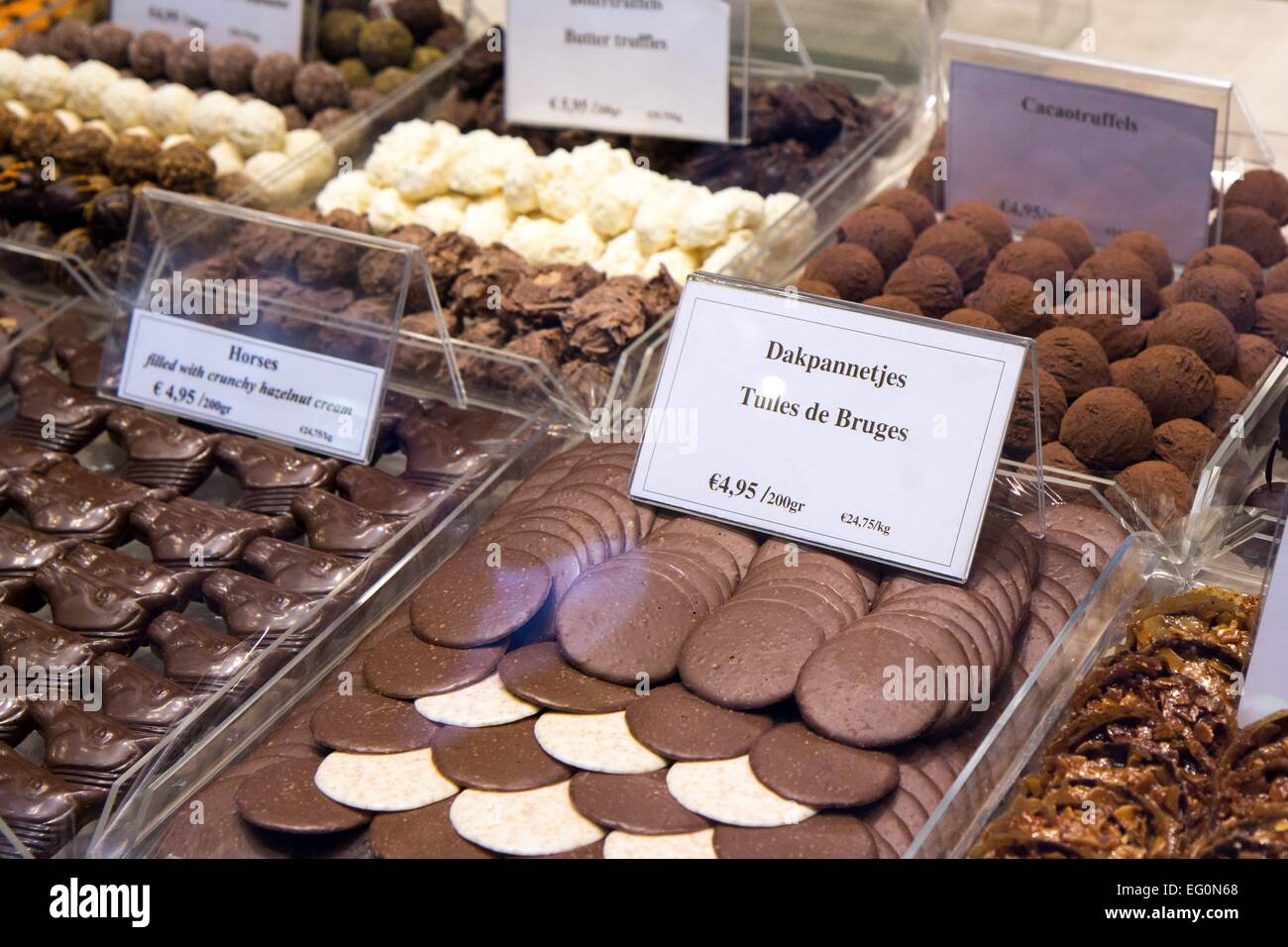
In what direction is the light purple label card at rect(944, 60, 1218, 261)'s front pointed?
toward the camera

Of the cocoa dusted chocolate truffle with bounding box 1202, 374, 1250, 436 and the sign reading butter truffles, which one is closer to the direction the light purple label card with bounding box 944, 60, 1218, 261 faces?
the cocoa dusted chocolate truffle

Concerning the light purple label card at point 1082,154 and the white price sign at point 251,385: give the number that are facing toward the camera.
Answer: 2

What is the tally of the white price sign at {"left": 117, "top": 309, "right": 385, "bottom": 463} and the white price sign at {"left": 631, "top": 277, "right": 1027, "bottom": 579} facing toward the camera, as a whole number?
2

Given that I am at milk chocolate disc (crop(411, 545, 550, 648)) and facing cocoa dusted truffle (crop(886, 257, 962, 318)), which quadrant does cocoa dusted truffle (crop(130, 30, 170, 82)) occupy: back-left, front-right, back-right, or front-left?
front-left

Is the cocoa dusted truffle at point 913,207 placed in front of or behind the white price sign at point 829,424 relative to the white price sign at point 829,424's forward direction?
behind

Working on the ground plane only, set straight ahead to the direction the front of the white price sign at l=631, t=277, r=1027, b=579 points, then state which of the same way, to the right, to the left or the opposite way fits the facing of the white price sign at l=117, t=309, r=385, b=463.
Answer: the same way

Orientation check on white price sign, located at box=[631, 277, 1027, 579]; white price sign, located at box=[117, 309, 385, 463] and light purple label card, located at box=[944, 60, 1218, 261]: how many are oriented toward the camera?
3

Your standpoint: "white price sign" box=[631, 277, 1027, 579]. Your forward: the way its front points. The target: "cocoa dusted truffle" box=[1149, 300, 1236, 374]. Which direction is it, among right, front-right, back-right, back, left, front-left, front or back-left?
back-left

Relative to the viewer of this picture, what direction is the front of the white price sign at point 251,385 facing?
facing the viewer

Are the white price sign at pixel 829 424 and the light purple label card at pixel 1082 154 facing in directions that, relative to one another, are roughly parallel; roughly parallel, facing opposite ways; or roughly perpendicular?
roughly parallel

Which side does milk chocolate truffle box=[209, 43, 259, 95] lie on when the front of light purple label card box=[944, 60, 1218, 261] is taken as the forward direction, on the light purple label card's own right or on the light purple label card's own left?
on the light purple label card's own right

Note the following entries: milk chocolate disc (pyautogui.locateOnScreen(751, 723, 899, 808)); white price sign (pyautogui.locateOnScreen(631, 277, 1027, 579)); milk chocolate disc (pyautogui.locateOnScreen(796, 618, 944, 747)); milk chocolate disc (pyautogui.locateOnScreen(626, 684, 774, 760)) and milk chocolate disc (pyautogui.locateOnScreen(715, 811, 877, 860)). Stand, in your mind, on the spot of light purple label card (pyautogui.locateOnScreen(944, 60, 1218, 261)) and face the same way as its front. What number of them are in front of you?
5
